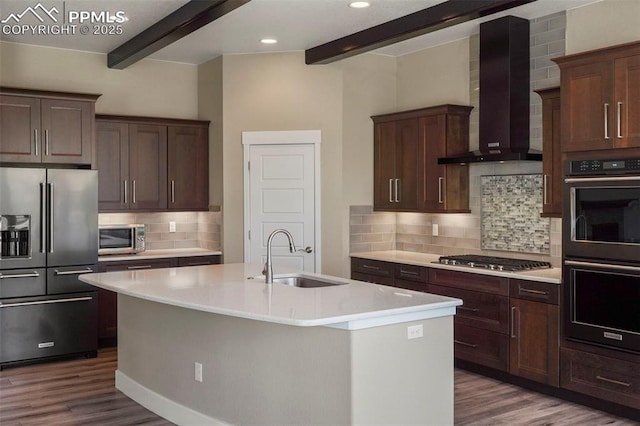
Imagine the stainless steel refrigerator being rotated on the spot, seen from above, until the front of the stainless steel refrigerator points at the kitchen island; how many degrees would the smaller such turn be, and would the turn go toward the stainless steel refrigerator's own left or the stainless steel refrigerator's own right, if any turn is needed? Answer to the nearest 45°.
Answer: approximately 45° to the stainless steel refrigerator's own left

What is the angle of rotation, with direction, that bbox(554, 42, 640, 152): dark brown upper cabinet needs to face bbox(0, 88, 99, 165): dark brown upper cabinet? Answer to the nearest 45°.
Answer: approximately 45° to its right

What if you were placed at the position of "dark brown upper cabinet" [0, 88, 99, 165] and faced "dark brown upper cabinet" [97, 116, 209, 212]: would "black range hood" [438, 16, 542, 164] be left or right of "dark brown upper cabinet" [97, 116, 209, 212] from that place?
right

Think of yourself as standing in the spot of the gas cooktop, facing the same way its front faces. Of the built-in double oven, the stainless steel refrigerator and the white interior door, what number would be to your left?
1

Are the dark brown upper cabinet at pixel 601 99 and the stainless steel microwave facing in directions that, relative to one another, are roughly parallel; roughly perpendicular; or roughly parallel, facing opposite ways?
roughly perpendicular

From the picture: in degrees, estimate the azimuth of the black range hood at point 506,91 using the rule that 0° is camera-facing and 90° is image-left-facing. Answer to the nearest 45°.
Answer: approximately 45°

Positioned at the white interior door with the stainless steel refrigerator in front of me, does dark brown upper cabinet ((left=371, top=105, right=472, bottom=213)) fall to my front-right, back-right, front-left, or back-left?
back-left

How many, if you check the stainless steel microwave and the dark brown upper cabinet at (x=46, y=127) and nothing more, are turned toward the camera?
2

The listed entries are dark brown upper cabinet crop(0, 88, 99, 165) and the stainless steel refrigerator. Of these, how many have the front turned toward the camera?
2
